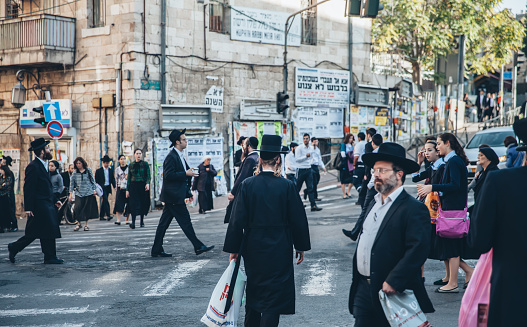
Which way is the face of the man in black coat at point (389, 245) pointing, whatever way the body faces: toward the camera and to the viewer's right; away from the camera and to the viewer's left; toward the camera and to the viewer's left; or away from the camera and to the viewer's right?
toward the camera and to the viewer's left

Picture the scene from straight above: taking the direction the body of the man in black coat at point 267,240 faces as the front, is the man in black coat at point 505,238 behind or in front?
behind

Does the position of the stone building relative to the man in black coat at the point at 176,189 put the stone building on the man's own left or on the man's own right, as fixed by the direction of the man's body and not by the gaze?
on the man's own left

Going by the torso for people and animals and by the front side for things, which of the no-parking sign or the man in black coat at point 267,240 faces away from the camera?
the man in black coat

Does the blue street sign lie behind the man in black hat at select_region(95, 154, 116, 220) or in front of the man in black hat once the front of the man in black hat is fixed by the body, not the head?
behind

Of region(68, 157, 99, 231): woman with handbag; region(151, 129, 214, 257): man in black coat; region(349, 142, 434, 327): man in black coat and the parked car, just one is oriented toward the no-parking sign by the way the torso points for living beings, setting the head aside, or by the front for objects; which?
the parked car

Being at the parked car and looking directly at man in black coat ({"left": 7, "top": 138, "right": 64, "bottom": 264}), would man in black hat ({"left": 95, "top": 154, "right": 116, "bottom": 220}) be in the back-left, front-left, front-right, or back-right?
front-right

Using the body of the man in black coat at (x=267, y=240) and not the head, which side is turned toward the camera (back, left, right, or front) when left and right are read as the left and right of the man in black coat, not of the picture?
back

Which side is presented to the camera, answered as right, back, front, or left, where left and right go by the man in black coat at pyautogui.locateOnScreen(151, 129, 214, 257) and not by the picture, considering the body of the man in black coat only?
right

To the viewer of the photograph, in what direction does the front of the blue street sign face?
facing the viewer

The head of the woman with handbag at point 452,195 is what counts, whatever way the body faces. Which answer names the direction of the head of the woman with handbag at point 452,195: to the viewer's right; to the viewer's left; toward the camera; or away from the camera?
to the viewer's left

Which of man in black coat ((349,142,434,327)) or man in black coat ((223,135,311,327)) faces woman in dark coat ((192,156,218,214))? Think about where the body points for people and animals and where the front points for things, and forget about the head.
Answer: man in black coat ((223,135,311,327))

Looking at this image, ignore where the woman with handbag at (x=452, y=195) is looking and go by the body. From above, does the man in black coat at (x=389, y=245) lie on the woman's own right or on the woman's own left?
on the woman's own left

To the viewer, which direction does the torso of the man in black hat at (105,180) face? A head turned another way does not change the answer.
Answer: toward the camera
